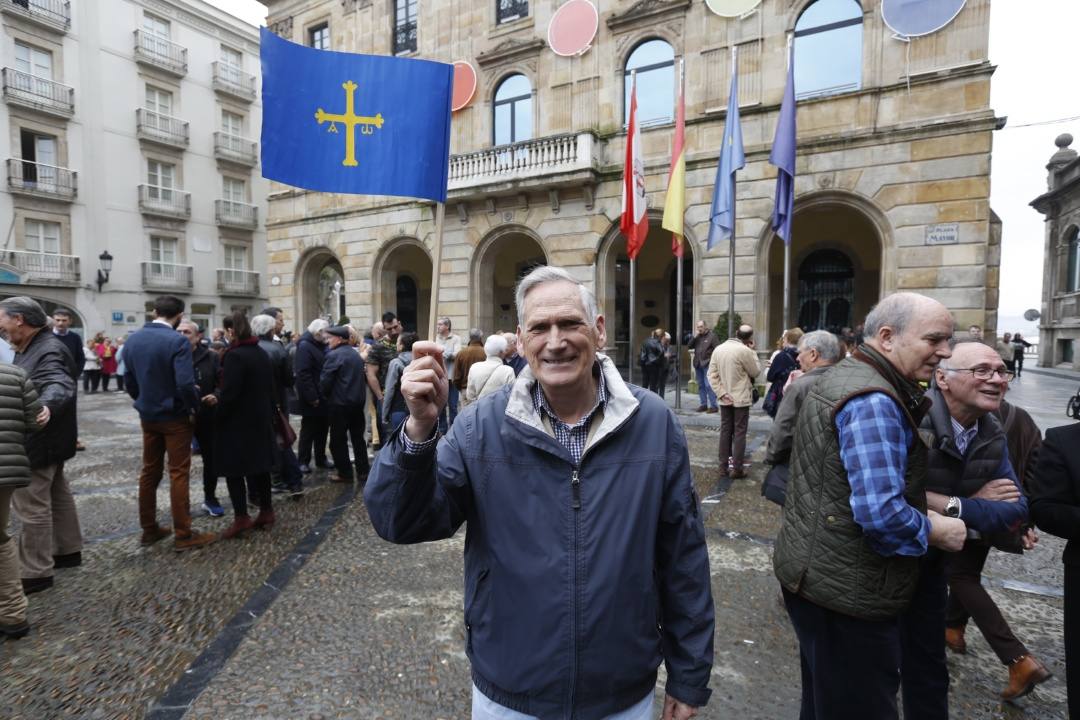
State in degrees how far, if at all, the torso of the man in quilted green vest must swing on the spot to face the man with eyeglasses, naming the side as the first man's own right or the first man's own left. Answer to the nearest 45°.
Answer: approximately 45° to the first man's own left

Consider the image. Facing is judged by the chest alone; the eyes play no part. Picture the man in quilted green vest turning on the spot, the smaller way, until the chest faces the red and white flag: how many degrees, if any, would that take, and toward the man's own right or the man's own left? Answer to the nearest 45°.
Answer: approximately 135° to the man's own left

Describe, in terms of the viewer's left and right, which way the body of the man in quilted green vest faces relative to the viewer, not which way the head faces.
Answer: facing to the right of the viewer

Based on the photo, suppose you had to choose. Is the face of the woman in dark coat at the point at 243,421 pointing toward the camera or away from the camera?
away from the camera

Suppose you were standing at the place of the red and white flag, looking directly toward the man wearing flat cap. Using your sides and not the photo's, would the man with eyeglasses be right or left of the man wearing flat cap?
left

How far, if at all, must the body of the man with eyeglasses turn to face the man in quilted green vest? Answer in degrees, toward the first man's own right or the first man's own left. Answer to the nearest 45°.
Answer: approximately 45° to the first man's own right

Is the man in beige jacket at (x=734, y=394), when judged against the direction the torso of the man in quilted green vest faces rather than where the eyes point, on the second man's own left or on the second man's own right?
on the second man's own left

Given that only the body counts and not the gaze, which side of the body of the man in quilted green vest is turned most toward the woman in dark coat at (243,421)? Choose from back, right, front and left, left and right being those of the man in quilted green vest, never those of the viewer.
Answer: back

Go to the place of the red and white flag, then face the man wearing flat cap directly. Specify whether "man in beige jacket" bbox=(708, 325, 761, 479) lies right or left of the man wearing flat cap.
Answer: left

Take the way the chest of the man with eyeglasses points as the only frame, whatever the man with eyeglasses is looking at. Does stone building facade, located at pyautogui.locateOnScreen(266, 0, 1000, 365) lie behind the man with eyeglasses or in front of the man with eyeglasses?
behind

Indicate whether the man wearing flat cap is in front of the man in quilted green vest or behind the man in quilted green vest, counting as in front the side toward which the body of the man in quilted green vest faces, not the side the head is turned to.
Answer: behind

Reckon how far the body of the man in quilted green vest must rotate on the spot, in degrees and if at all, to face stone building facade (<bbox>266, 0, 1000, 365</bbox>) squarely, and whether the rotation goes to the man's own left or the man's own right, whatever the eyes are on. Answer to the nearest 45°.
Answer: approximately 90° to the man's own left

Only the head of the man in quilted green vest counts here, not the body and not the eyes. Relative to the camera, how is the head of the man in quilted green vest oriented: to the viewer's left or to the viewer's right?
to the viewer's right

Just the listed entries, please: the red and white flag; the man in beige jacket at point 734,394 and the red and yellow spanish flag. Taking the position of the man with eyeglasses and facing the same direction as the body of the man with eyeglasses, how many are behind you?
3
